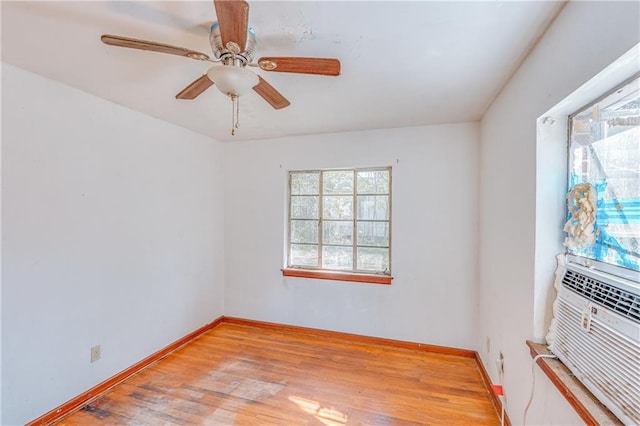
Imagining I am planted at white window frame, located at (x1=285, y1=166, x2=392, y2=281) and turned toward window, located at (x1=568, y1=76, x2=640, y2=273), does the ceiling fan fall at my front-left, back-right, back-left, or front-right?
front-right

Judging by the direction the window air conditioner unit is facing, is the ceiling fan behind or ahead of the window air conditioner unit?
ahead

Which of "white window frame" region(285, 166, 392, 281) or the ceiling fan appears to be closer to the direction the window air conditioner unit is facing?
the ceiling fan

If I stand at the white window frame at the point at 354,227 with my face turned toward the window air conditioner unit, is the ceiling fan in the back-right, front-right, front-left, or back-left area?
front-right

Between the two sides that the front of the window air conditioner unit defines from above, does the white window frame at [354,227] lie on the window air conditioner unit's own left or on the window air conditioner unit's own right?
on the window air conditioner unit's own right

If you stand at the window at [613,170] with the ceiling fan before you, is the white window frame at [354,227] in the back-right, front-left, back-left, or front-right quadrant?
front-right
